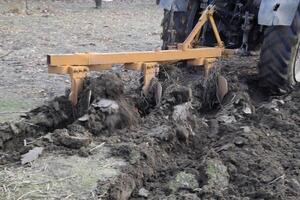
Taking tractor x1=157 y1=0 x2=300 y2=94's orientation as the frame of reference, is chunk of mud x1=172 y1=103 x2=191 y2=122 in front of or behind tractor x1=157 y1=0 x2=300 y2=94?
behind

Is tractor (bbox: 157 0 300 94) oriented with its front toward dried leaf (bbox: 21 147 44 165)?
no

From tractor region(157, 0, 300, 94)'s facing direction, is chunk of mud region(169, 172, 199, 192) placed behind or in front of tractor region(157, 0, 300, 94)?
behind

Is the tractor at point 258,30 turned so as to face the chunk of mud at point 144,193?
no

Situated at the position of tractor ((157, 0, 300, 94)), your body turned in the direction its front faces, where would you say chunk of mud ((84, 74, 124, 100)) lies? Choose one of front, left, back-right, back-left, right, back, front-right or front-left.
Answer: back

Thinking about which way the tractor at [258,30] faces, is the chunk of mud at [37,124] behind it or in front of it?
behind

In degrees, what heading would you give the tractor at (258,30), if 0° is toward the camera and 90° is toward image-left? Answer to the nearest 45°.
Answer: approximately 225°

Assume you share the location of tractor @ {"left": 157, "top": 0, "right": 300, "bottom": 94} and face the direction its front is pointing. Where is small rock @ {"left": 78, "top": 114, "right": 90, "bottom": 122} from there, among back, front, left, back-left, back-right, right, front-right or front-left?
back

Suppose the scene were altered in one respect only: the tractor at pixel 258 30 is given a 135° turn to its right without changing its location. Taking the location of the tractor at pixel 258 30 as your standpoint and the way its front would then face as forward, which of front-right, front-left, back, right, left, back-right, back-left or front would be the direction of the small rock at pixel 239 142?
front

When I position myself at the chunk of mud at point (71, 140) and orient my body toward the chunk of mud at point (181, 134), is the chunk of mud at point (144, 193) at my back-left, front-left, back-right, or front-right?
front-right

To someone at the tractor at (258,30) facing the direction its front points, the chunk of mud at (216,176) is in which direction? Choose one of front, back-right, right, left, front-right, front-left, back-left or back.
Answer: back-right

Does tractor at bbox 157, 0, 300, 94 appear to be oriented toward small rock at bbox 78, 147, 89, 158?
no
